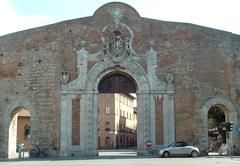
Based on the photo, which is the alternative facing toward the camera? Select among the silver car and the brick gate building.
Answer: the brick gate building

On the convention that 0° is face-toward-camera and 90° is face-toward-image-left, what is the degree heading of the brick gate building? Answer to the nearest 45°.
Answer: approximately 0°

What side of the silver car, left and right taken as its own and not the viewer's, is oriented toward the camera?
left
